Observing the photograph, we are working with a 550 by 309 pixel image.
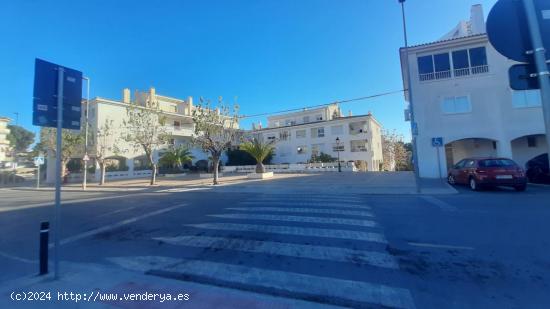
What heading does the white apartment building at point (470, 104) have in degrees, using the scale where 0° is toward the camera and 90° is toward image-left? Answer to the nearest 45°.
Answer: approximately 0°

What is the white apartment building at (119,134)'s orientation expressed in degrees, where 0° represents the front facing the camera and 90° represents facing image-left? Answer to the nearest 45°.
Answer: approximately 315°

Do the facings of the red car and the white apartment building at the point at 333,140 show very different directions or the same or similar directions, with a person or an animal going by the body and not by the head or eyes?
very different directions

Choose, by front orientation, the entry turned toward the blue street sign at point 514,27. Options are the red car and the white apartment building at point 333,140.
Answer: the white apartment building

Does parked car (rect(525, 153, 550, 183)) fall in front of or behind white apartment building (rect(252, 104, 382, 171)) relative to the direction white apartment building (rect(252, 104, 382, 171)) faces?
in front

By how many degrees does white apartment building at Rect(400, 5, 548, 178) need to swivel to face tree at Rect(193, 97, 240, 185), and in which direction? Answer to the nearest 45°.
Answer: approximately 45° to its right
